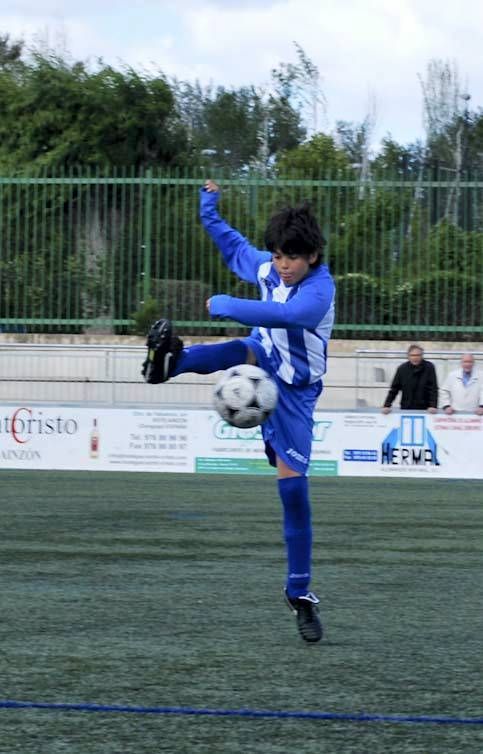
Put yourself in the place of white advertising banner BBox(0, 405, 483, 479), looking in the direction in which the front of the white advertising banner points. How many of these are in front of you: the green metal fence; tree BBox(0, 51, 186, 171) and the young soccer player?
1

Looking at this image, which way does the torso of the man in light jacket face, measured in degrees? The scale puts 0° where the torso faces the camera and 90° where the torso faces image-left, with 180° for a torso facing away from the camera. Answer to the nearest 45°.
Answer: approximately 0°

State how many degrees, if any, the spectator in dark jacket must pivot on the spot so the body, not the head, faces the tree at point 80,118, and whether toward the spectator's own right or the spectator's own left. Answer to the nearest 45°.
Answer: approximately 135° to the spectator's own right

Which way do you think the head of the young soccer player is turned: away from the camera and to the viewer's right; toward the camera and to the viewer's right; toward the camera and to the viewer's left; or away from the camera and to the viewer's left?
toward the camera and to the viewer's left

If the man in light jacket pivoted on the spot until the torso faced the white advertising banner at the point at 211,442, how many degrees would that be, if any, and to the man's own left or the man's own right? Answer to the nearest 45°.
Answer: approximately 90° to the man's own right

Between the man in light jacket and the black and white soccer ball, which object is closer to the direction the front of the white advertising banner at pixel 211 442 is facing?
the black and white soccer ball

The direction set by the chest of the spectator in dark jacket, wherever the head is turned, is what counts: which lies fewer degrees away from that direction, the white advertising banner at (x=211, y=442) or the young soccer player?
the young soccer player

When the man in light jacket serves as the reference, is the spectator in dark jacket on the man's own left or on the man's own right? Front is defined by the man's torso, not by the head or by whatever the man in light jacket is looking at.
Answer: on the man's own right

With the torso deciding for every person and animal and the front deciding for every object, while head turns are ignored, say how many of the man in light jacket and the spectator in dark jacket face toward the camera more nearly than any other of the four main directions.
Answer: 2
